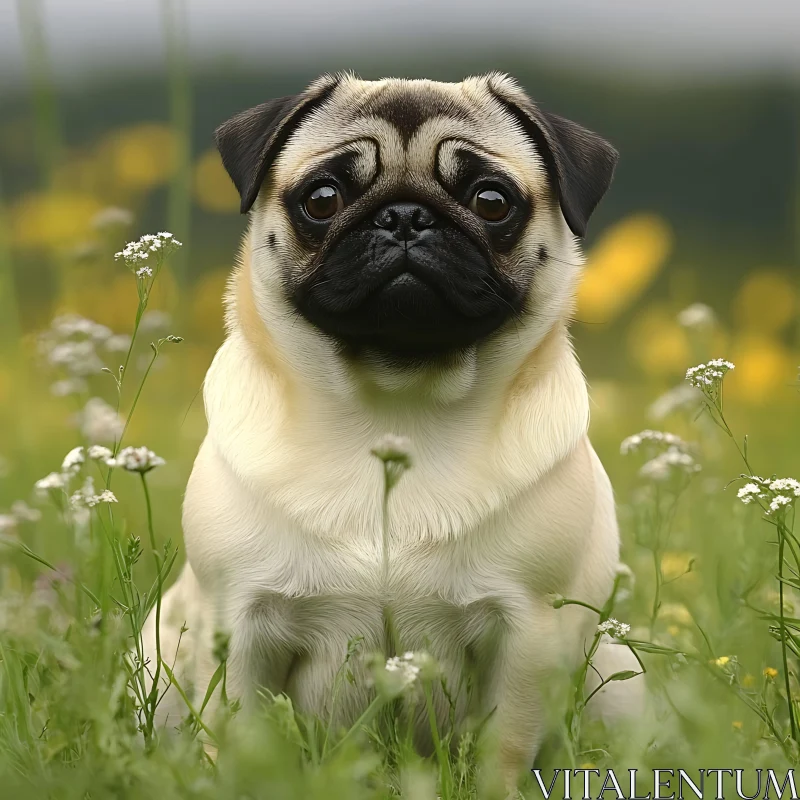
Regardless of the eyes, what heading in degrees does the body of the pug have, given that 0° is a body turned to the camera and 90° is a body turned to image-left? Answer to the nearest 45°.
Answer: approximately 0°

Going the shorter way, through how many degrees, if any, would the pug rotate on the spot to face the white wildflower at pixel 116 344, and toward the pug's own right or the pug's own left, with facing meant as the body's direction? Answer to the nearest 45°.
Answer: approximately 135° to the pug's own right

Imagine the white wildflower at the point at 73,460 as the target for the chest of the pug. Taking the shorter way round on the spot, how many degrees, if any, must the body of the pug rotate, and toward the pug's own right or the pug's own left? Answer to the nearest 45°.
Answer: approximately 90° to the pug's own right

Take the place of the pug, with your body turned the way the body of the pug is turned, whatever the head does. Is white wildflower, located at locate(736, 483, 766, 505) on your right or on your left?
on your left

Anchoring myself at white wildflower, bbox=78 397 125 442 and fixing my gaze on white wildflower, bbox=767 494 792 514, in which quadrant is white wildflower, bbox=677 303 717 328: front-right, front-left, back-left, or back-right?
front-left

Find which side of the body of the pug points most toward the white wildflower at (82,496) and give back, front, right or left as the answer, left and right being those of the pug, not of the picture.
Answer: right

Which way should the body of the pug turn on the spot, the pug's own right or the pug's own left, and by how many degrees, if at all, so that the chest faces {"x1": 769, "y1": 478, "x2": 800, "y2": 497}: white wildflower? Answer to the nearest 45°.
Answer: approximately 45° to the pug's own left

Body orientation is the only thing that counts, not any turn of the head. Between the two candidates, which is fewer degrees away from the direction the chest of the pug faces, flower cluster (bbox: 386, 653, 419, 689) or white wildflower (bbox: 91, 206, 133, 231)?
the flower cluster

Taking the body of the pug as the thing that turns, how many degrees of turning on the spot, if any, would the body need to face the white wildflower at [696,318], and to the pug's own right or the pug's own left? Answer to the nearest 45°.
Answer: approximately 135° to the pug's own left

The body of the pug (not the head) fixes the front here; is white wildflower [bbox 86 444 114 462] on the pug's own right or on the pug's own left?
on the pug's own right

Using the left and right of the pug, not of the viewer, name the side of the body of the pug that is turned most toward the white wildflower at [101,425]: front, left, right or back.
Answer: right

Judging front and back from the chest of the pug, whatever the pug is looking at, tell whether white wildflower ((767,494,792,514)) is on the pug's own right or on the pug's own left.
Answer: on the pug's own left

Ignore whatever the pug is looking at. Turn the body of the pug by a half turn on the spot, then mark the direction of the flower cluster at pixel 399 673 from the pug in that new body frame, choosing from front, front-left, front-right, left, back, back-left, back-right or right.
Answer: back

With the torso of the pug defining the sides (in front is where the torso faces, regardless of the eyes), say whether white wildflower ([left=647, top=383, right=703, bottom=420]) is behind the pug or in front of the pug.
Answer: behind

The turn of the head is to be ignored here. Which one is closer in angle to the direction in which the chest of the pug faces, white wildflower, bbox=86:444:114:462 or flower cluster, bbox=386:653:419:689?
the flower cluster
